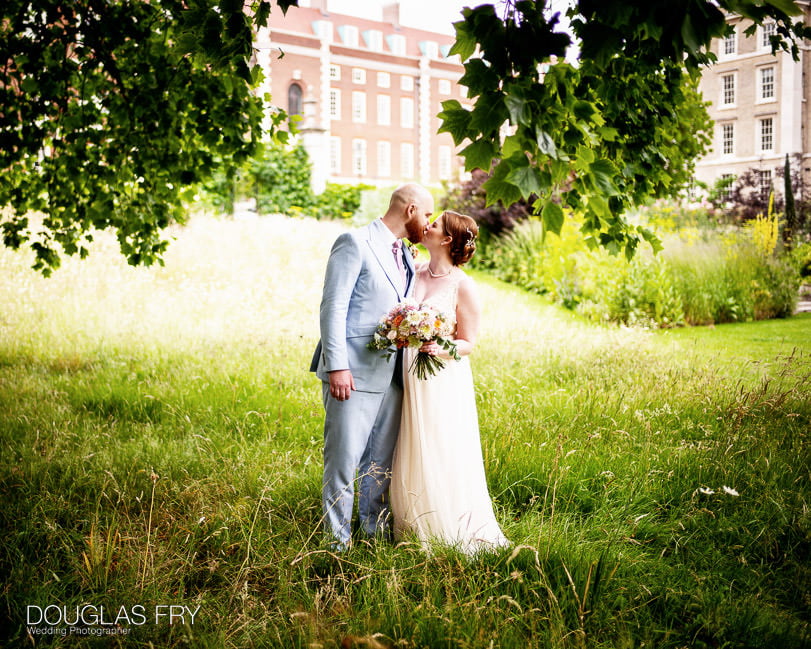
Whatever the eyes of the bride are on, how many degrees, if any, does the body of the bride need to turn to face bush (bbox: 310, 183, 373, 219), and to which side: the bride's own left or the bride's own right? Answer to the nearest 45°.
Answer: approximately 135° to the bride's own right

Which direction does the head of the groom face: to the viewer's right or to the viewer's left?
to the viewer's right

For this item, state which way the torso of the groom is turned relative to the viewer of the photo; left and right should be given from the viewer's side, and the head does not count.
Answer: facing the viewer and to the right of the viewer

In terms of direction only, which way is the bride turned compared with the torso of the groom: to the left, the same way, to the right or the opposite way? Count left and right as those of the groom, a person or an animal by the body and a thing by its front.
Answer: to the right

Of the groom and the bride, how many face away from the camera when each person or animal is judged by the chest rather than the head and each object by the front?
0

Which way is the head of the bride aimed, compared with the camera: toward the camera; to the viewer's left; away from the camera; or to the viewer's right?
to the viewer's left

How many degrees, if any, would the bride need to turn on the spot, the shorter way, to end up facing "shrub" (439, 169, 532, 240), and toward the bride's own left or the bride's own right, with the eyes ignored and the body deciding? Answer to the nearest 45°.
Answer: approximately 135° to the bride's own right

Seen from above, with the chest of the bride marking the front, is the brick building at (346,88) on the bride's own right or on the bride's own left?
on the bride's own right

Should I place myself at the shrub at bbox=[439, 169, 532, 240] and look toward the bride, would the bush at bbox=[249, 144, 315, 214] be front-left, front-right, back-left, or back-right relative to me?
back-right
